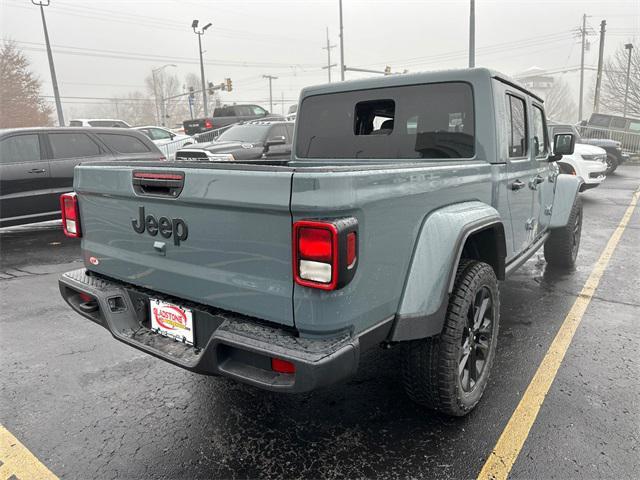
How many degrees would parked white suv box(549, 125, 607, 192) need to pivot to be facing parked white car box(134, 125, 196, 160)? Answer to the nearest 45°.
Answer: approximately 135° to its right

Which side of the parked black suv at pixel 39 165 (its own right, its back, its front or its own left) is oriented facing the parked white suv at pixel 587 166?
back

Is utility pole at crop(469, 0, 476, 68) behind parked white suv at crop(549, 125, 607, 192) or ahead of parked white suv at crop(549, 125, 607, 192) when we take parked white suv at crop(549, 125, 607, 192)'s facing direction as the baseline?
behind

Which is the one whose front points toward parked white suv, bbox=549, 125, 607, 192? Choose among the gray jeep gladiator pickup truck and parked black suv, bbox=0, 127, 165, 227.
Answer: the gray jeep gladiator pickup truck

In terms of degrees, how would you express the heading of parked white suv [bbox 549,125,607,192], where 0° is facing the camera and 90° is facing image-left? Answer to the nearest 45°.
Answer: approximately 315°

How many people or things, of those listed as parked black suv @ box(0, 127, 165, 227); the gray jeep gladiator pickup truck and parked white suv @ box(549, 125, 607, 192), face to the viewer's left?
1

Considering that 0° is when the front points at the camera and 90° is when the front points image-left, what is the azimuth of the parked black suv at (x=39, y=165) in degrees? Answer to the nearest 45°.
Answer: approximately 90°

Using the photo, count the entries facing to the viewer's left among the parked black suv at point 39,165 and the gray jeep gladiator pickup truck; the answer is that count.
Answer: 1

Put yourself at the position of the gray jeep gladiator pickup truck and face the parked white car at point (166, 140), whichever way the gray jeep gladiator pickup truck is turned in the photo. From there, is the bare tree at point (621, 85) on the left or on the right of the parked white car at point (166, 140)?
right

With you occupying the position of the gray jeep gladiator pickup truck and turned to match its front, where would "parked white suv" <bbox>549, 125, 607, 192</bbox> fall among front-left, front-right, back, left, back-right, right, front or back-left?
front

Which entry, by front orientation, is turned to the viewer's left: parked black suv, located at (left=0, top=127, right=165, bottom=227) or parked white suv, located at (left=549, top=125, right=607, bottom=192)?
the parked black suv

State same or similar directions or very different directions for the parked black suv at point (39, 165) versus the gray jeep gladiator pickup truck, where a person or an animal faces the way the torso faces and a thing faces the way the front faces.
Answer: very different directions

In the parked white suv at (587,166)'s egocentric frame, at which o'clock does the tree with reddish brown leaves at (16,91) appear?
The tree with reddish brown leaves is roughly at 5 o'clock from the parked white suv.

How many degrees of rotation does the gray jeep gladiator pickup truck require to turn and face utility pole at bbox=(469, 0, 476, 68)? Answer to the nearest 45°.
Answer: approximately 45° to its left

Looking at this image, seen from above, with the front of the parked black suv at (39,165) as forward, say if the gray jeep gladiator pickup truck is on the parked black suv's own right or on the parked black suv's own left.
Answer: on the parked black suv's own left

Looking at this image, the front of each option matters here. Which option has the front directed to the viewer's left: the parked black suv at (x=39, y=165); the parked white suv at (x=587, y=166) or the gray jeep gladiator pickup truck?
the parked black suv

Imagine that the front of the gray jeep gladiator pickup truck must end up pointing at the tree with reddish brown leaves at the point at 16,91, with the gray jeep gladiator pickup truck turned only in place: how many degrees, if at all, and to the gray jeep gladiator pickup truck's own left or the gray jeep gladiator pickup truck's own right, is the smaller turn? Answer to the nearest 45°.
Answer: approximately 90° to the gray jeep gladiator pickup truck's own left
